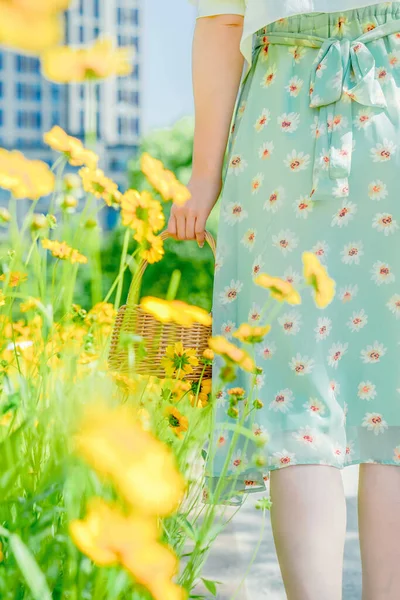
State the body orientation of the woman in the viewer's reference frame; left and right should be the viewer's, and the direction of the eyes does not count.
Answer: facing the viewer
